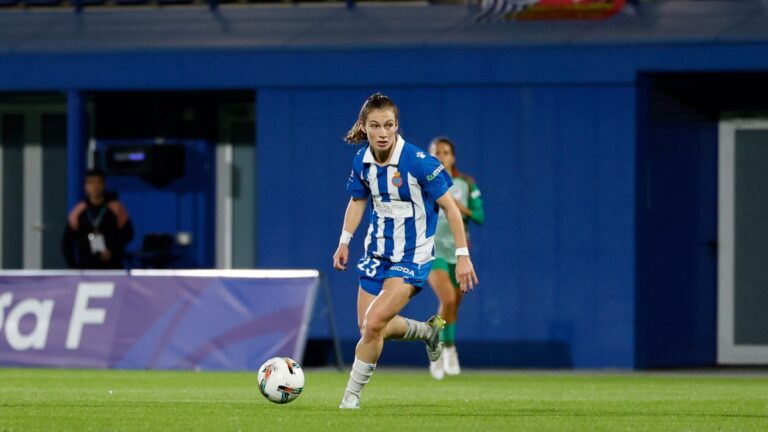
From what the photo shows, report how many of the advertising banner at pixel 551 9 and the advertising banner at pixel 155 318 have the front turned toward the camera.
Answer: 2

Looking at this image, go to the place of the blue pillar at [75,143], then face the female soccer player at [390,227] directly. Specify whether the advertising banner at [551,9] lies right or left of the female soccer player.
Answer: left

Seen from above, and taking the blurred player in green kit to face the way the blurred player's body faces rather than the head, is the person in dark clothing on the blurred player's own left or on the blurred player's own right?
on the blurred player's own right

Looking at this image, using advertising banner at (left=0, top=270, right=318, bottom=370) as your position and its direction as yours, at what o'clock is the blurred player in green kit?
The blurred player in green kit is roughly at 10 o'clock from the advertising banner.

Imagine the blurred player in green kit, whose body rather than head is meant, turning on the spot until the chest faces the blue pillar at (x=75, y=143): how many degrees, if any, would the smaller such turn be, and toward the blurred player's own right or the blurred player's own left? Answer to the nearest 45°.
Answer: approximately 90° to the blurred player's own right

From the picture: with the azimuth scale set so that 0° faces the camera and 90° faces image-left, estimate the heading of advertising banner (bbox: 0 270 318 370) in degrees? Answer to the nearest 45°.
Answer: approximately 0°

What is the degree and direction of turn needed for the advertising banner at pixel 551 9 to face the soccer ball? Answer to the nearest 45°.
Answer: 0° — it already faces it
